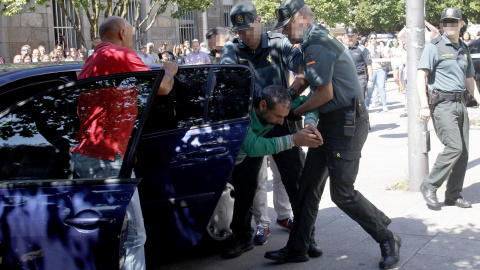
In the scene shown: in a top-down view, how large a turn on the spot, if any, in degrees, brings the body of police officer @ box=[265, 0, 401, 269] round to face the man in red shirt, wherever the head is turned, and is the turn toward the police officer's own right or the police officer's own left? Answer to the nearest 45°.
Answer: approximately 45° to the police officer's own left

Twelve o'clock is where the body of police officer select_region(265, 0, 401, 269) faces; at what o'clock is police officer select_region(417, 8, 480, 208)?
police officer select_region(417, 8, 480, 208) is roughly at 4 o'clock from police officer select_region(265, 0, 401, 269).

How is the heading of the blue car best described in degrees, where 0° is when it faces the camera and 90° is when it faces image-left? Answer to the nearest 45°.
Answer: approximately 45°

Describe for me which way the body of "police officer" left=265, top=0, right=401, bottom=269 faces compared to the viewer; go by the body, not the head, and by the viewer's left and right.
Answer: facing to the left of the viewer

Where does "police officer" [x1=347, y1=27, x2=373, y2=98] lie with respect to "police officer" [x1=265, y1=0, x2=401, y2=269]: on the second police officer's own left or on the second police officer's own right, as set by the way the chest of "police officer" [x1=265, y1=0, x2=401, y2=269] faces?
on the second police officer's own right

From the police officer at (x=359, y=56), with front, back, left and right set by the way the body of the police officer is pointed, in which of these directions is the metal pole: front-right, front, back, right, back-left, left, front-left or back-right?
front-left

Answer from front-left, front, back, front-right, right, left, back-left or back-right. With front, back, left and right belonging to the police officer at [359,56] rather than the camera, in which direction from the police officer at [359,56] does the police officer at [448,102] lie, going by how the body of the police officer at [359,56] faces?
front-left

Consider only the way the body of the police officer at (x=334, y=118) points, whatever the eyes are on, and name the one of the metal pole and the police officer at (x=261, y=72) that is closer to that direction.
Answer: the police officer

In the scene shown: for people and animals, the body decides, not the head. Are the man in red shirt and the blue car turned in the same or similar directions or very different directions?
very different directions

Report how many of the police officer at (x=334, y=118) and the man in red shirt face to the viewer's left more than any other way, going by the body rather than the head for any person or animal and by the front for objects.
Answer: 1

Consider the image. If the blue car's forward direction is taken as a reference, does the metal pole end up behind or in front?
behind
